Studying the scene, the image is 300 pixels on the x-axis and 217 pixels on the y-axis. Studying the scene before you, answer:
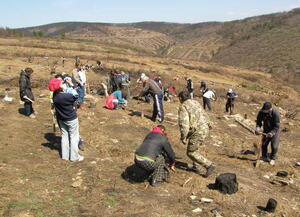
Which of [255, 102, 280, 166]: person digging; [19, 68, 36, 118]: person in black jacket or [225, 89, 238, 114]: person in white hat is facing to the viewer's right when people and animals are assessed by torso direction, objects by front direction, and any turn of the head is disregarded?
the person in black jacket

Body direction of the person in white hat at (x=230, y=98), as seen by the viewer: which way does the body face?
toward the camera

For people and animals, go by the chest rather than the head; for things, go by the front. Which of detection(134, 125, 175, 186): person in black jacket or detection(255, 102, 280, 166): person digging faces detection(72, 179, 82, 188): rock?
the person digging

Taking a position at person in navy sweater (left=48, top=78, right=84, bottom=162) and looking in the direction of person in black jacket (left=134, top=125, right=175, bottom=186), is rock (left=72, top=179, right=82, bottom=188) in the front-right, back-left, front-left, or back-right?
front-right

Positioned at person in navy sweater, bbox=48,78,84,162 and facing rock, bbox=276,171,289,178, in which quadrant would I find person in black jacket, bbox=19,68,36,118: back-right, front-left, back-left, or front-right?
back-left

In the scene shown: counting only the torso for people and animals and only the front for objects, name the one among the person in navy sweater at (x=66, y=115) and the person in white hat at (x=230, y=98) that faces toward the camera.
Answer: the person in white hat

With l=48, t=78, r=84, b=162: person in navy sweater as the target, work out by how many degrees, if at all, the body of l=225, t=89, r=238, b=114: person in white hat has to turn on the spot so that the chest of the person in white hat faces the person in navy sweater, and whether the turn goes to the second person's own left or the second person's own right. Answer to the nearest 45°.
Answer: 0° — they already face them

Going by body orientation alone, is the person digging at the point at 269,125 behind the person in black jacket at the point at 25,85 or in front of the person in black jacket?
in front

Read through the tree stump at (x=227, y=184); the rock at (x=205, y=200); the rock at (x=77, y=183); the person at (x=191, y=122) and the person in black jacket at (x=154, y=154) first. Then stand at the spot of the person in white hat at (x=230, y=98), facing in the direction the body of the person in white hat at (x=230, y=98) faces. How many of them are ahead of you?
5

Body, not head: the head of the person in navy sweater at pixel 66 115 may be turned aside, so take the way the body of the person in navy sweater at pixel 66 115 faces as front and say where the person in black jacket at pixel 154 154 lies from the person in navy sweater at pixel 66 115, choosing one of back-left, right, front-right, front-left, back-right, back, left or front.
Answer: front-right

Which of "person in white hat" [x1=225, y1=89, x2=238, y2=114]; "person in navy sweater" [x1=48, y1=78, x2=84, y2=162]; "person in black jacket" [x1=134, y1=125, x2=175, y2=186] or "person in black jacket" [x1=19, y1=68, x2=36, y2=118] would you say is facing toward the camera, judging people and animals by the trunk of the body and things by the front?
the person in white hat

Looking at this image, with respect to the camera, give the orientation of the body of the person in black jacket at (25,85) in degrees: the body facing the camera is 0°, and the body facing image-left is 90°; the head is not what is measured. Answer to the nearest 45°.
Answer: approximately 270°

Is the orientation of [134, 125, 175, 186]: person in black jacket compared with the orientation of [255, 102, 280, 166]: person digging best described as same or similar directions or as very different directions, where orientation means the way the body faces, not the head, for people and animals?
very different directions

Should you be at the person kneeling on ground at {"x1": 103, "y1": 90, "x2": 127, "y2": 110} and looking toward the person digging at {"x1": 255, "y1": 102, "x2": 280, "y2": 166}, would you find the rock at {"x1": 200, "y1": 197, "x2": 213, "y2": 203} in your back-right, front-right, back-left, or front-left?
front-right
